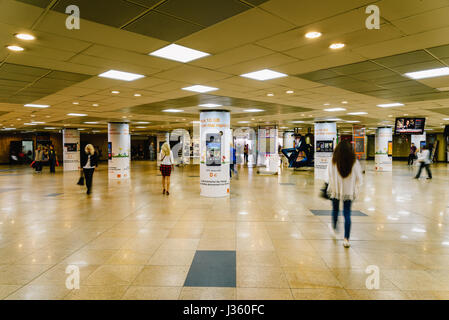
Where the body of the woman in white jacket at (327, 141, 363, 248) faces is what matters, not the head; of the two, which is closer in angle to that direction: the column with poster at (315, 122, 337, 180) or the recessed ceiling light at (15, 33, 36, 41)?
the column with poster

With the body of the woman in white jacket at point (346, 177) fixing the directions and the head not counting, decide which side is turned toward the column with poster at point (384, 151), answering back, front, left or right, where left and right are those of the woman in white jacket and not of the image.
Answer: front

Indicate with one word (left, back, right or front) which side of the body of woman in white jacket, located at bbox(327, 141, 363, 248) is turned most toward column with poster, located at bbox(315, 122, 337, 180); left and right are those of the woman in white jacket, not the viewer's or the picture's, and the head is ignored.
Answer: front

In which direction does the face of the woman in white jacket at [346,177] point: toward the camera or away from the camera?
away from the camera

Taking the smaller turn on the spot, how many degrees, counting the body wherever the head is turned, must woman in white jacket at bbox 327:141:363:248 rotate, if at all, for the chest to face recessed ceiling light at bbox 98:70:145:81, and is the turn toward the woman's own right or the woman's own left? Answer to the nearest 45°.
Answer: approximately 90° to the woman's own left

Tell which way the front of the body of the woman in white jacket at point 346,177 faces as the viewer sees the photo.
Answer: away from the camera

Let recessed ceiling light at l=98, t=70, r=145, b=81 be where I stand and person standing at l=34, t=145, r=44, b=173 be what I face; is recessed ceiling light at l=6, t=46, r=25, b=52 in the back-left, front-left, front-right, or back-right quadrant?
back-left

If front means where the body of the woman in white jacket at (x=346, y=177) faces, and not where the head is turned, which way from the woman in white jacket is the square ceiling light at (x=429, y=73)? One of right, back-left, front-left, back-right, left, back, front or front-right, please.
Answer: front-right
